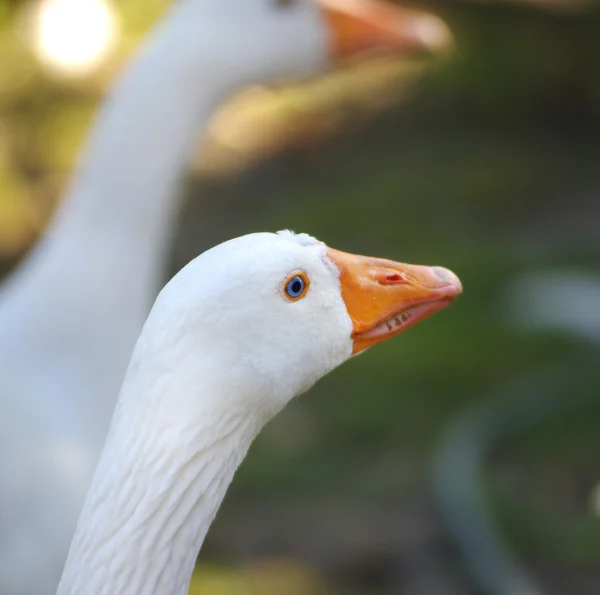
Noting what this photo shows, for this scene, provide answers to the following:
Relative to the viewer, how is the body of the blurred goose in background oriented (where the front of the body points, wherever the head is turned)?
to the viewer's right

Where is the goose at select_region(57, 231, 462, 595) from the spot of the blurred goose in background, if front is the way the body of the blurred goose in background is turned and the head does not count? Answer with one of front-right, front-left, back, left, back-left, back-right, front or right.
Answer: right

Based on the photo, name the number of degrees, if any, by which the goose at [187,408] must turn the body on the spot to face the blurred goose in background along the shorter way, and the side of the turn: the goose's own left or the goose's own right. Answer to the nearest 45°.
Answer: approximately 90° to the goose's own left

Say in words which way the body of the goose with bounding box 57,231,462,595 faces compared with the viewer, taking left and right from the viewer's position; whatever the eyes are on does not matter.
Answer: facing to the right of the viewer

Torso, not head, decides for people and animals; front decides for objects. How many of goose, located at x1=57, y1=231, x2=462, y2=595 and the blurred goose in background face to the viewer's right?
2

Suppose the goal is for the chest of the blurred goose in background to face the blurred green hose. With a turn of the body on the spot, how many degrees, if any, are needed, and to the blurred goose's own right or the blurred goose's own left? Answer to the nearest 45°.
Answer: approximately 45° to the blurred goose's own left
